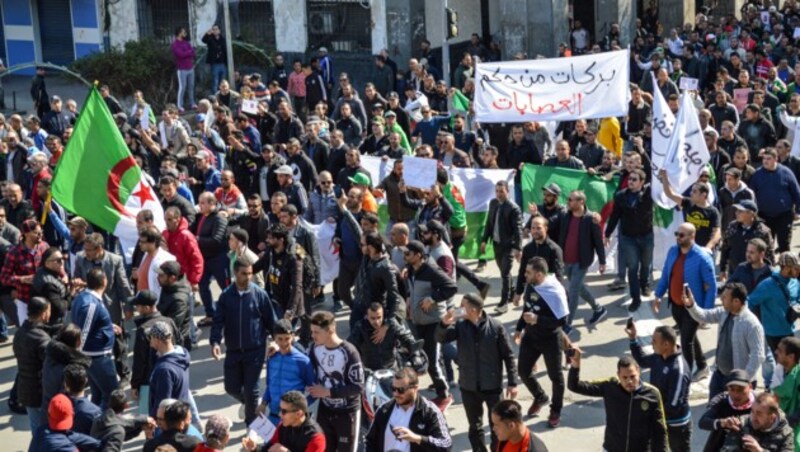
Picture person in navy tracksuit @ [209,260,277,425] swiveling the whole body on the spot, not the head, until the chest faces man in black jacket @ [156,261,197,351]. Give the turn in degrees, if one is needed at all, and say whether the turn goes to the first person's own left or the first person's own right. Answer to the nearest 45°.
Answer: approximately 135° to the first person's own right

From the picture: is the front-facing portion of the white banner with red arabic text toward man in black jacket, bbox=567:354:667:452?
yes

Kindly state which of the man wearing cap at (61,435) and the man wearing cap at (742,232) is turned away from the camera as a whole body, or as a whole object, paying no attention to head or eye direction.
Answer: the man wearing cap at (61,435)

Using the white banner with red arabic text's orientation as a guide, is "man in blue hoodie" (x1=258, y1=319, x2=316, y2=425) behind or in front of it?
in front

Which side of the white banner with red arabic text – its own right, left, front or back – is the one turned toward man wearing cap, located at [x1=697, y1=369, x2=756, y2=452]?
front

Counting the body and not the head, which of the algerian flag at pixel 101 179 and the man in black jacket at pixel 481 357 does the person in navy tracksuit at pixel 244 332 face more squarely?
the man in black jacket

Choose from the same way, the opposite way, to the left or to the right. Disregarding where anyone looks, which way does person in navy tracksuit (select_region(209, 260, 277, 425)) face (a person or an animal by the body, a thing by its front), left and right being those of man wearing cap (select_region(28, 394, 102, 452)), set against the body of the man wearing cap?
the opposite way

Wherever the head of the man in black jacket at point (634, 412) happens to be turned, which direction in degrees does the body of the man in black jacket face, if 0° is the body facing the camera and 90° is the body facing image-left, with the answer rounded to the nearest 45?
approximately 0°

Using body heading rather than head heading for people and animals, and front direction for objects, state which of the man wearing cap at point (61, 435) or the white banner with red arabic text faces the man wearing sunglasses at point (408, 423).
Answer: the white banner with red arabic text

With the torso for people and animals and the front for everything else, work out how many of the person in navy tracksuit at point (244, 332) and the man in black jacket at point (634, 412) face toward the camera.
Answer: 2

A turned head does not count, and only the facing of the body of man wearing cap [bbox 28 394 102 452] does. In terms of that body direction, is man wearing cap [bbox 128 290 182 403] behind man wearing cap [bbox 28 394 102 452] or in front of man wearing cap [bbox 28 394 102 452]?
in front

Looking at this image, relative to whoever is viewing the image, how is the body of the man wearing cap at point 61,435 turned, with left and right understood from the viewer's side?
facing away from the viewer
